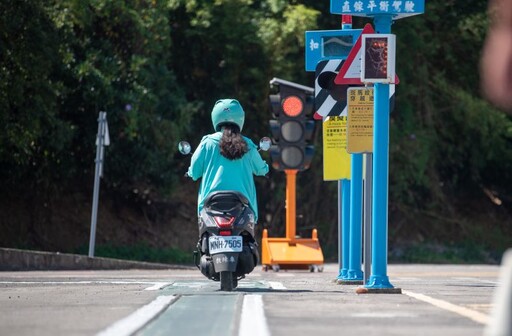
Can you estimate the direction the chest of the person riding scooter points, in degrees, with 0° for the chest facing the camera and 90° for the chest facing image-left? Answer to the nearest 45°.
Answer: approximately 180°

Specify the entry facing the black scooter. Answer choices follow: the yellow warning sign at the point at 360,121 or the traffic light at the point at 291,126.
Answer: the traffic light

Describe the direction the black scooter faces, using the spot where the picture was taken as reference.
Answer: facing away from the viewer

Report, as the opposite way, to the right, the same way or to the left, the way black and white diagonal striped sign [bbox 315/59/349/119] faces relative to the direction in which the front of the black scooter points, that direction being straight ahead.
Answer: the opposite way

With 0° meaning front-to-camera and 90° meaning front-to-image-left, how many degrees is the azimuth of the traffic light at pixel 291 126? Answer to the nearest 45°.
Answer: approximately 0°

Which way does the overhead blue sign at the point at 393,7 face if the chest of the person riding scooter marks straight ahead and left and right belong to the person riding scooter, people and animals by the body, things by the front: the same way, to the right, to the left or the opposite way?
the opposite way

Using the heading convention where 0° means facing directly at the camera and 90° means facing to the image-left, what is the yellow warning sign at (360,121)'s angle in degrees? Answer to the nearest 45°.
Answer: approximately 0°

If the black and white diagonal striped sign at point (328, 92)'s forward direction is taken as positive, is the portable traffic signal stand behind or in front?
behind
